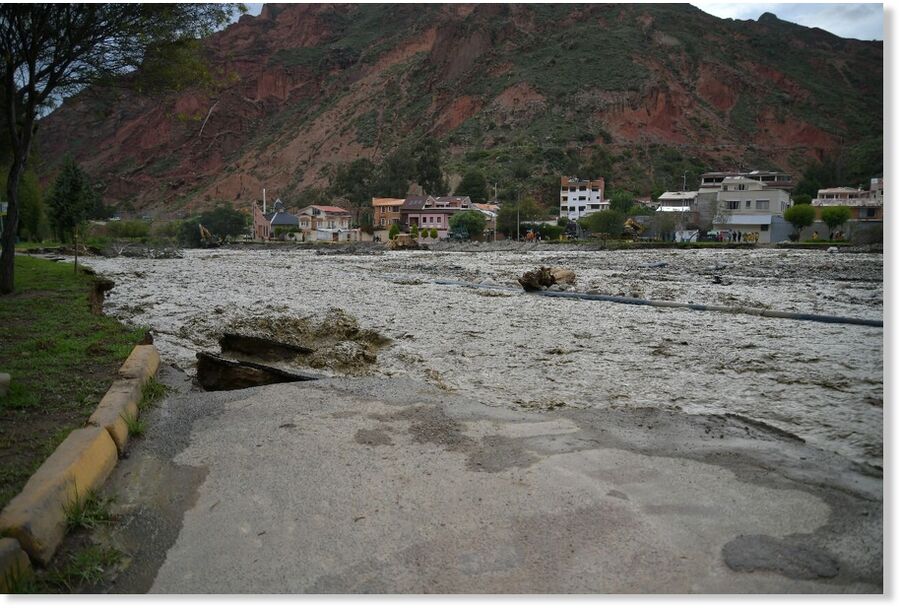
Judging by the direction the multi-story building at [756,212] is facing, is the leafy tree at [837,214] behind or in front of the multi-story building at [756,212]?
in front

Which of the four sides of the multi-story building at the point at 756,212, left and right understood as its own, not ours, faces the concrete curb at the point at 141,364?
front

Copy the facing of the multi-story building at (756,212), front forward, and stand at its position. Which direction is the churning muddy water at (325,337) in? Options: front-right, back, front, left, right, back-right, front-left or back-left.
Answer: front

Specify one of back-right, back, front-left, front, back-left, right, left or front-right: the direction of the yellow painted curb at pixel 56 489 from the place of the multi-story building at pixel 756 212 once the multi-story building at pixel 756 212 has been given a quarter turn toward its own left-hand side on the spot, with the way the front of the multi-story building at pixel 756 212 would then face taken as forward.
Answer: right

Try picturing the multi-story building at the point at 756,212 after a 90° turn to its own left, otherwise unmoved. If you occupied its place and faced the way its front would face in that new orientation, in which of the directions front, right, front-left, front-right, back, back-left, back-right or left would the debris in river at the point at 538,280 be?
right

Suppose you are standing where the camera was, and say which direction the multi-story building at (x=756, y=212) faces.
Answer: facing the viewer

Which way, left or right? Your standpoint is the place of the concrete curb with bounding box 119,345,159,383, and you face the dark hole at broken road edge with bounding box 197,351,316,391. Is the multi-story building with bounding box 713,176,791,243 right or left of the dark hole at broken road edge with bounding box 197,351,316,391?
left

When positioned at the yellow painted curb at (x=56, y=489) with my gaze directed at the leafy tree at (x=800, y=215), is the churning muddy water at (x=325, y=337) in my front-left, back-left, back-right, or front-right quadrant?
front-left

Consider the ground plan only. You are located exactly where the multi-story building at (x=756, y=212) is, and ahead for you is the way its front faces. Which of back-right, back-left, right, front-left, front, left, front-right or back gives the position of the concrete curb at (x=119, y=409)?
front

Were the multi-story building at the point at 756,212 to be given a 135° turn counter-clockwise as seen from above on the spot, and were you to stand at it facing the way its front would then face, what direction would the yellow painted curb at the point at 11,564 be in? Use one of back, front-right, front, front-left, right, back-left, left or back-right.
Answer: back-right

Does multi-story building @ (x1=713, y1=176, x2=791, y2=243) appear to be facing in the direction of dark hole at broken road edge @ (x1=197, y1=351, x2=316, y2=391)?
yes

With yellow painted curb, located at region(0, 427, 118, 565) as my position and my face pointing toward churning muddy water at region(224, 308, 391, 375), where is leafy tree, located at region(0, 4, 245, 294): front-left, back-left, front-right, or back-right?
front-left
